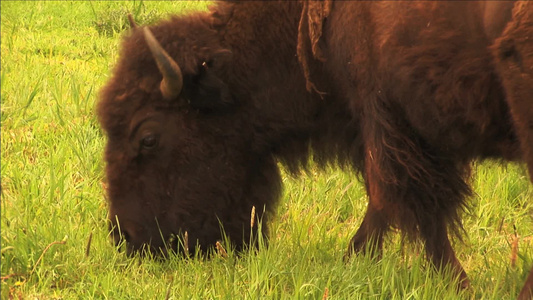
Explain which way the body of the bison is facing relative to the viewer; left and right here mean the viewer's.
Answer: facing to the left of the viewer
